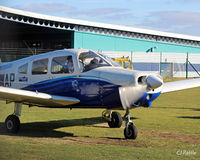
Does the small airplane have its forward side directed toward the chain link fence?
no

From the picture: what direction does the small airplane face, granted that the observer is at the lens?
facing the viewer and to the right of the viewer
